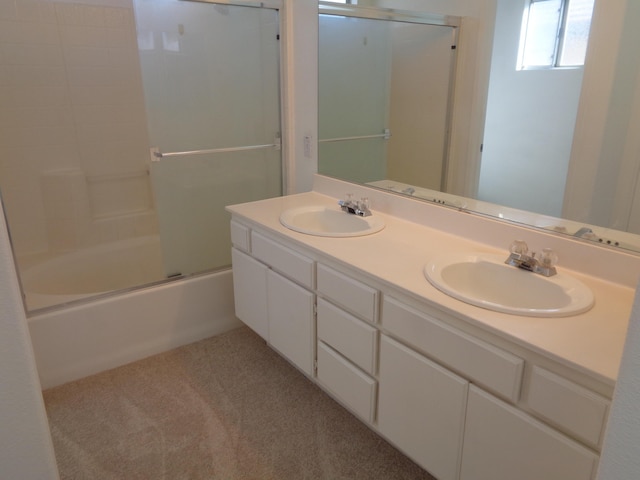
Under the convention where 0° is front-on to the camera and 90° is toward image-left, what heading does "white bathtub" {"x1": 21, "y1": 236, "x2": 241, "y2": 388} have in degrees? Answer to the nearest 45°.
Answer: approximately 315°

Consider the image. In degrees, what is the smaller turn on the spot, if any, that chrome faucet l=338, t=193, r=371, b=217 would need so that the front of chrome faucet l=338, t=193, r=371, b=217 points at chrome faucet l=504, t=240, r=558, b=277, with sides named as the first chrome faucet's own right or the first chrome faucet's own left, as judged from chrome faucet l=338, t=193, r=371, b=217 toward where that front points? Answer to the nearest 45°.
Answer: approximately 90° to the first chrome faucet's own left

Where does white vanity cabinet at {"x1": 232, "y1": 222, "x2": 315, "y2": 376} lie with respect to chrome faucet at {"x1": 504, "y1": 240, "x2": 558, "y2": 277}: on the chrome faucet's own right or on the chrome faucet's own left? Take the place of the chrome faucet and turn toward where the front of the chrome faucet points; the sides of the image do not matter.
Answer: on the chrome faucet's own right

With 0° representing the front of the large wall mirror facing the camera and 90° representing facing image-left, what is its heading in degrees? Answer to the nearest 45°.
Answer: approximately 45°

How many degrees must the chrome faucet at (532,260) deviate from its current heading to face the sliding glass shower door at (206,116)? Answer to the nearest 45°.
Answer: approximately 45° to its right

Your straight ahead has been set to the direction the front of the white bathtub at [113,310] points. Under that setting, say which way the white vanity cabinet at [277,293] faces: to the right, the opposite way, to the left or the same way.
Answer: to the right

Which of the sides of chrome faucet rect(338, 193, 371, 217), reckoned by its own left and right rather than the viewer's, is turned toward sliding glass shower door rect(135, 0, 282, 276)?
right
